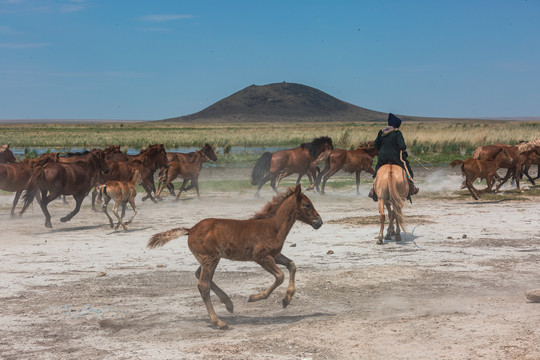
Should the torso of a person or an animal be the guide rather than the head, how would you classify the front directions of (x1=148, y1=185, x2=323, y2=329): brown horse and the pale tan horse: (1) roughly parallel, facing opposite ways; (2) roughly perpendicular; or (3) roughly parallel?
roughly perpendicular

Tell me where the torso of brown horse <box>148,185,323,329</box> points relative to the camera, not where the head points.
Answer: to the viewer's right

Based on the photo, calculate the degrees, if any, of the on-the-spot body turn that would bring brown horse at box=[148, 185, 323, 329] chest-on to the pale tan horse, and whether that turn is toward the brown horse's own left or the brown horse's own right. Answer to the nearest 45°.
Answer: approximately 45° to the brown horse's own left

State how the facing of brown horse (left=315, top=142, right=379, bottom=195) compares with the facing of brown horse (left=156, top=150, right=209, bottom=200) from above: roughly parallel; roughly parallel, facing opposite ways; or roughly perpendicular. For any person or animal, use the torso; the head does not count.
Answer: roughly parallel

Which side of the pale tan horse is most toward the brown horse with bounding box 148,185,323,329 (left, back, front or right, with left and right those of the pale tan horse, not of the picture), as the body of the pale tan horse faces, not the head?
back

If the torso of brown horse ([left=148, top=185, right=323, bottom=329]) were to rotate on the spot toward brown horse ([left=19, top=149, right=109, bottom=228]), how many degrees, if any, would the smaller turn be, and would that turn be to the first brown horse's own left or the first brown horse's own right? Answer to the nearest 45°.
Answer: approximately 135° to the first brown horse's own left

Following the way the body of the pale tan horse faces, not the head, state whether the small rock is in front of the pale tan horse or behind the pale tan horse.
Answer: behind

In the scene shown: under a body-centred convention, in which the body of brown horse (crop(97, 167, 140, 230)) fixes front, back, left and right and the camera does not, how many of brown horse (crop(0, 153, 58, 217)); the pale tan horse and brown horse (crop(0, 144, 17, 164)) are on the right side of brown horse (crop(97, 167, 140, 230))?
1

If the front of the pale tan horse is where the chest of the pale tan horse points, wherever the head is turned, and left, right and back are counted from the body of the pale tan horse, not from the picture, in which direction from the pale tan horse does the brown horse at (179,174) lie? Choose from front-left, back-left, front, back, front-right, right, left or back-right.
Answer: front-left

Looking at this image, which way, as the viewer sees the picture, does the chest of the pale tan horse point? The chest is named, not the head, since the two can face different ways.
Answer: away from the camera

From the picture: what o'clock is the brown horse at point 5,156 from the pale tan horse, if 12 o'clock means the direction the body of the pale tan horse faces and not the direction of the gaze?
The brown horse is roughly at 10 o'clock from the pale tan horse.

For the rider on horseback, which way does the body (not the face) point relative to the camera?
away from the camera
